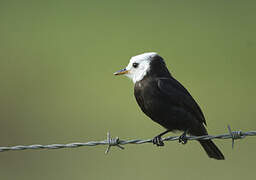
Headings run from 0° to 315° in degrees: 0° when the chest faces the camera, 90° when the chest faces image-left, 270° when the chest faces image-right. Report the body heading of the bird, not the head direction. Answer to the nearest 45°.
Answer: approximately 90°
